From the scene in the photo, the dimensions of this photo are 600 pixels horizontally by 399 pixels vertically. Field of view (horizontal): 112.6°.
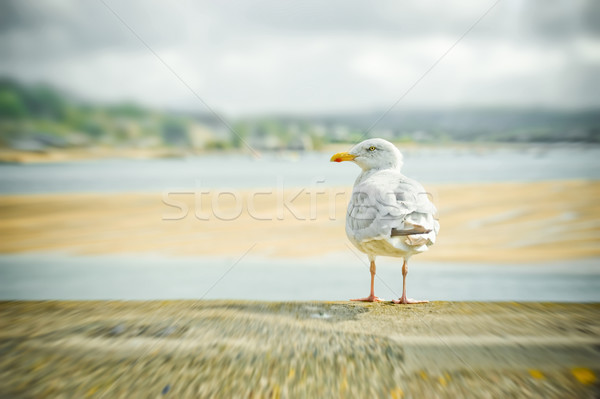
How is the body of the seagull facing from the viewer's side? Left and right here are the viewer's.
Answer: facing away from the viewer and to the left of the viewer
